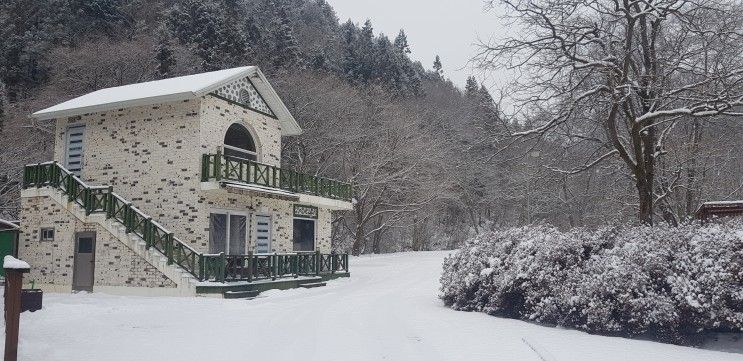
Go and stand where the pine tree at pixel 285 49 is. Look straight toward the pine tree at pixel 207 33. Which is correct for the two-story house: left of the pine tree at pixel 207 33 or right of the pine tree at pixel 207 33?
left

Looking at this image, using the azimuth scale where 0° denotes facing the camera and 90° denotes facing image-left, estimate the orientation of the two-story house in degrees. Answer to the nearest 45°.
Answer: approximately 315°

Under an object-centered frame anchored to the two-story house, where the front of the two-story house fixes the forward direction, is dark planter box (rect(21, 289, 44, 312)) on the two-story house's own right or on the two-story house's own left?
on the two-story house's own right

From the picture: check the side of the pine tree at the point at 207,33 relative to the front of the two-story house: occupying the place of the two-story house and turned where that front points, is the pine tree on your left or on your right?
on your left

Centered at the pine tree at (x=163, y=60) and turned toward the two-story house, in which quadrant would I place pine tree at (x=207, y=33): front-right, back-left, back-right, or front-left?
back-left

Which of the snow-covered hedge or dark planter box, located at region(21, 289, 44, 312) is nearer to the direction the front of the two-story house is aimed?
the snow-covered hedge

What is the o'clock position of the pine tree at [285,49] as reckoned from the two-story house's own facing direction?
The pine tree is roughly at 8 o'clock from the two-story house.
